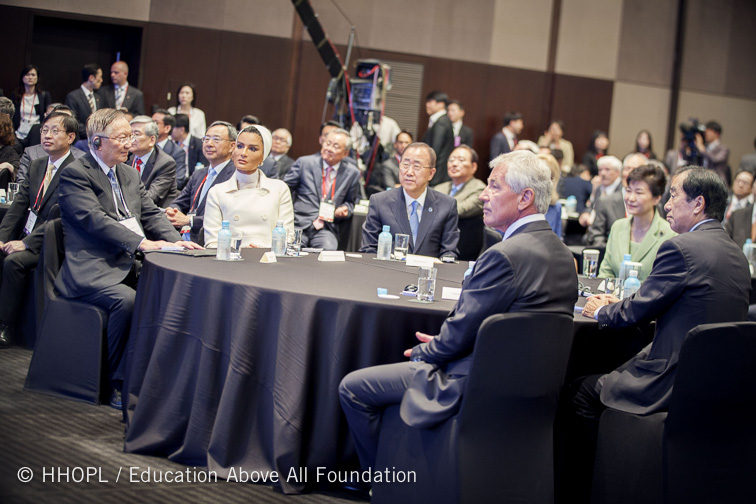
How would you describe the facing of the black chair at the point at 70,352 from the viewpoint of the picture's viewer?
facing to the right of the viewer

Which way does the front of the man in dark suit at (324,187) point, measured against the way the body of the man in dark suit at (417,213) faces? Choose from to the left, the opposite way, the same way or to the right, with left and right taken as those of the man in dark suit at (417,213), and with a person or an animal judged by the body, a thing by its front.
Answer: the same way

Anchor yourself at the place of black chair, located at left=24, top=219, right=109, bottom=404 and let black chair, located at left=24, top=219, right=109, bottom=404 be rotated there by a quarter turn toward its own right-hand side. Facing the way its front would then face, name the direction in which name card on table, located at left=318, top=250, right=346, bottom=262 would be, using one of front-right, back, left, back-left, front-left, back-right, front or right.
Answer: left

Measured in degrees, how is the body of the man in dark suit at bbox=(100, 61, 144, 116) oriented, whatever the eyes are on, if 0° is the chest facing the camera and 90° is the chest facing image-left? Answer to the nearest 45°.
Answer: approximately 45°

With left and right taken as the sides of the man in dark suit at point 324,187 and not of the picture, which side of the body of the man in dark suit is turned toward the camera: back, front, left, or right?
front

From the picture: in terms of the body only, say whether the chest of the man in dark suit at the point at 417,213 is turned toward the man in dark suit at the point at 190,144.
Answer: no

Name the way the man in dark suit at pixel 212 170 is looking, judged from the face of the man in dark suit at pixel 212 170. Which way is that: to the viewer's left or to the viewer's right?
to the viewer's left

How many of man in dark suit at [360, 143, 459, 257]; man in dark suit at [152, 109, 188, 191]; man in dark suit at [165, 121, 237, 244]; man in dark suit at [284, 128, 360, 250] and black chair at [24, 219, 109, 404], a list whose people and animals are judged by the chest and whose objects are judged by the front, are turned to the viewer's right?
1

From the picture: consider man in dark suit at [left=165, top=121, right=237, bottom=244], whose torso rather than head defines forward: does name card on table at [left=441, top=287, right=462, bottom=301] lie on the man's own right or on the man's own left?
on the man's own left

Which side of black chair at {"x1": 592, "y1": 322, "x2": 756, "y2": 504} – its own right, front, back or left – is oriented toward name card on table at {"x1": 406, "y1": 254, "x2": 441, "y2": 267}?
front
